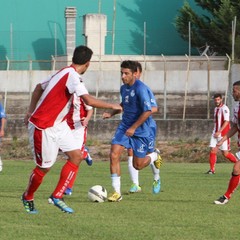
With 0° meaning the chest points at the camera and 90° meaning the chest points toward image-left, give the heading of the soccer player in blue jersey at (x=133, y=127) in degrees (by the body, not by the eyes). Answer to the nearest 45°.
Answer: approximately 45°

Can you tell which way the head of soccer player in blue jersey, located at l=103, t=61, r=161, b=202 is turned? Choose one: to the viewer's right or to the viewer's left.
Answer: to the viewer's left

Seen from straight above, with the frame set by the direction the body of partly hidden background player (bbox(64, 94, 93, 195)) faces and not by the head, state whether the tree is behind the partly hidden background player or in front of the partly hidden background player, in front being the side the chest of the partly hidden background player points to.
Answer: behind

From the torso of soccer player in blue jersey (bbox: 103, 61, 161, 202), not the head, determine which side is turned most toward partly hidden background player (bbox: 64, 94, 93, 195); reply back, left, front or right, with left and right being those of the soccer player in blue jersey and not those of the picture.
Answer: right

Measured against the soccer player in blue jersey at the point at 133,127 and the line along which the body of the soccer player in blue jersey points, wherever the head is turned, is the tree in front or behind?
behind
